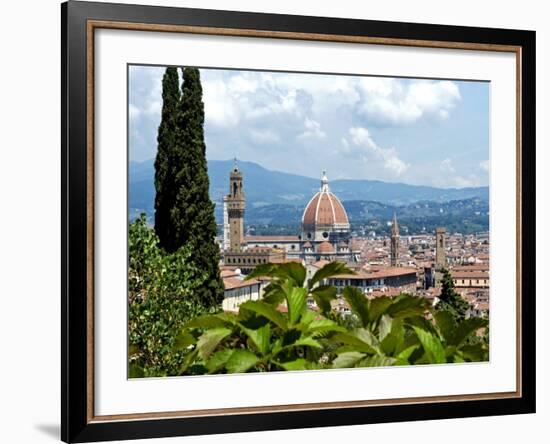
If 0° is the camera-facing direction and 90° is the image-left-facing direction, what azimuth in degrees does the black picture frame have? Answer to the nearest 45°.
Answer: approximately 315°
